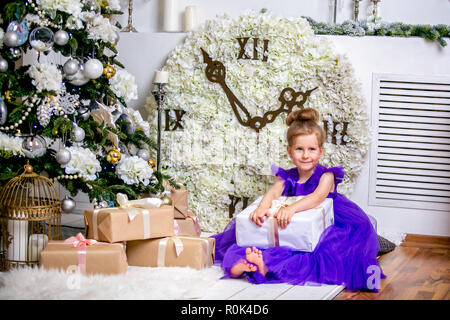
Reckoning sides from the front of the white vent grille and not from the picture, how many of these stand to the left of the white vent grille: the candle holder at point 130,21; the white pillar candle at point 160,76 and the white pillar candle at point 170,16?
0

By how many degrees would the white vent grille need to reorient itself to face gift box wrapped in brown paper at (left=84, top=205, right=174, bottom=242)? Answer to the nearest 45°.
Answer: approximately 45° to its right

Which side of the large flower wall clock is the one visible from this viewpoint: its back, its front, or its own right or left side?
front

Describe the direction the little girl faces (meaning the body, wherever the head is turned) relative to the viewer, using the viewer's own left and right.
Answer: facing the viewer and to the left of the viewer

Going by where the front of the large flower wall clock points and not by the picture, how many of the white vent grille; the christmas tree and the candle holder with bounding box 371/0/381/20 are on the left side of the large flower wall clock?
2

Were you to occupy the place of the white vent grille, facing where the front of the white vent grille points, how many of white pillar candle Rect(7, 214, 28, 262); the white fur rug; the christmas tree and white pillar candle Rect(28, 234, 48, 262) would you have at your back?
0

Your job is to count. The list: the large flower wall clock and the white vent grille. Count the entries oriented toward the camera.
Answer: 2

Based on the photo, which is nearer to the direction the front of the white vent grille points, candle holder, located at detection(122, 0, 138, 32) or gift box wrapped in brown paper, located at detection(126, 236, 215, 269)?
the gift box wrapped in brown paper

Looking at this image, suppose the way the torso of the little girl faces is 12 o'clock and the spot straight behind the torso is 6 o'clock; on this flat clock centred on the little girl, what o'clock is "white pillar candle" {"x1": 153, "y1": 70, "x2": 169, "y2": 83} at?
The white pillar candle is roughly at 3 o'clock from the little girl.

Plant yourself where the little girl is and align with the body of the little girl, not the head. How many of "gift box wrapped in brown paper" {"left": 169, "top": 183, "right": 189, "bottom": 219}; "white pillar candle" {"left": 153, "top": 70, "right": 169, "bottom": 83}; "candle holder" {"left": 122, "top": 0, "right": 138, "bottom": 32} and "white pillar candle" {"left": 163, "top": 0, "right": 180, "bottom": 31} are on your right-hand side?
4

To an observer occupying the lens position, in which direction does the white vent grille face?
facing the viewer

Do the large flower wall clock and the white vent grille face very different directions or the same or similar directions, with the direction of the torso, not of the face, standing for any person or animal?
same or similar directions

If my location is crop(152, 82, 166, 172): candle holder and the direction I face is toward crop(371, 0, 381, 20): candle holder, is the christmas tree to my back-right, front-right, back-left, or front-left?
back-right

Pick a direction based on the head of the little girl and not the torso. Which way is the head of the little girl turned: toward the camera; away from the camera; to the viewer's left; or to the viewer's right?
toward the camera

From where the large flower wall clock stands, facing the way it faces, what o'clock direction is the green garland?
The green garland is roughly at 9 o'clock from the large flower wall clock.

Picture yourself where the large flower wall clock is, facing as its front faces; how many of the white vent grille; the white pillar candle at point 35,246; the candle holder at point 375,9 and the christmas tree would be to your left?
2

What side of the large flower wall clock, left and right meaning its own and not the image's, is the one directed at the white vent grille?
left
